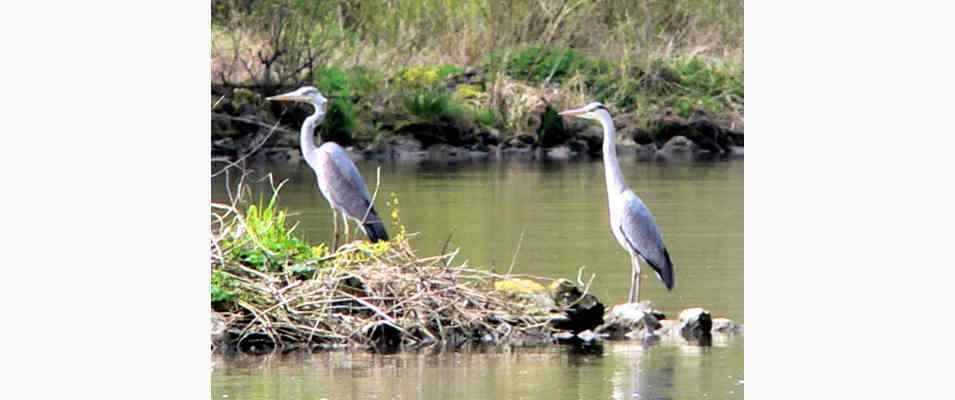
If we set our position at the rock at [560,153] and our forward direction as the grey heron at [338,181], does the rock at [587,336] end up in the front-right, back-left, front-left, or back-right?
front-left

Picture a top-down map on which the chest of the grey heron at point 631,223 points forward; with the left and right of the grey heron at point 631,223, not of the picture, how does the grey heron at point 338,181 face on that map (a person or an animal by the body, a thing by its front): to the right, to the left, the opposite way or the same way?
the same way

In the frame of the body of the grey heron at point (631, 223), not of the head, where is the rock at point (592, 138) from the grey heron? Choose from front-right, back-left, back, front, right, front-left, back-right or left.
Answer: right

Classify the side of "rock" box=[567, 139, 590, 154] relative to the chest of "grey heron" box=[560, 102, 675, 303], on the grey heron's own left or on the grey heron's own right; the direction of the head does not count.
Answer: on the grey heron's own right

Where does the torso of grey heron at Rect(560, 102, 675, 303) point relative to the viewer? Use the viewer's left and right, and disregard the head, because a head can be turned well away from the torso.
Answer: facing to the left of the viewer

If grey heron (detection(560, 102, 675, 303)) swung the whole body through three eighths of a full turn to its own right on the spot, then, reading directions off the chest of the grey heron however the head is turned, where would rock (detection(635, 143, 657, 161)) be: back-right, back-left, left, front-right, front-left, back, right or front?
front-left

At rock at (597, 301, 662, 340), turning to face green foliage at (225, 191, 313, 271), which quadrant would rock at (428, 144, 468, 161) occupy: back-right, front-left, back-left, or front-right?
front-right

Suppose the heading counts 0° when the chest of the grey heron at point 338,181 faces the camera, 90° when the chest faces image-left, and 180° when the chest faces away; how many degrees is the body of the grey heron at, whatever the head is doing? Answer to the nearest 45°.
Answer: approximately 90°

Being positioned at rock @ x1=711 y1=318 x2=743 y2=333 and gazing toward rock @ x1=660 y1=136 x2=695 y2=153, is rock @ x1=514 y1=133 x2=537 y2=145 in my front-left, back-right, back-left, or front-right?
front-left

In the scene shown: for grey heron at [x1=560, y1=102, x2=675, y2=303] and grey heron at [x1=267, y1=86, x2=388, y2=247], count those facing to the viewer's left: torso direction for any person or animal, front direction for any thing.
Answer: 2
